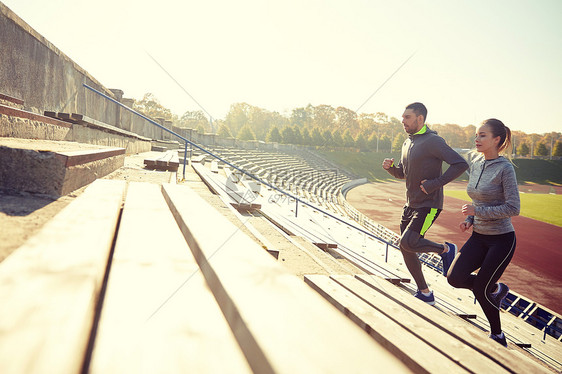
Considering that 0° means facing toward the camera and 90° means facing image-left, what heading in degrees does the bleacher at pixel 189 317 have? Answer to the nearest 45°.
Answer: approximately 270°
